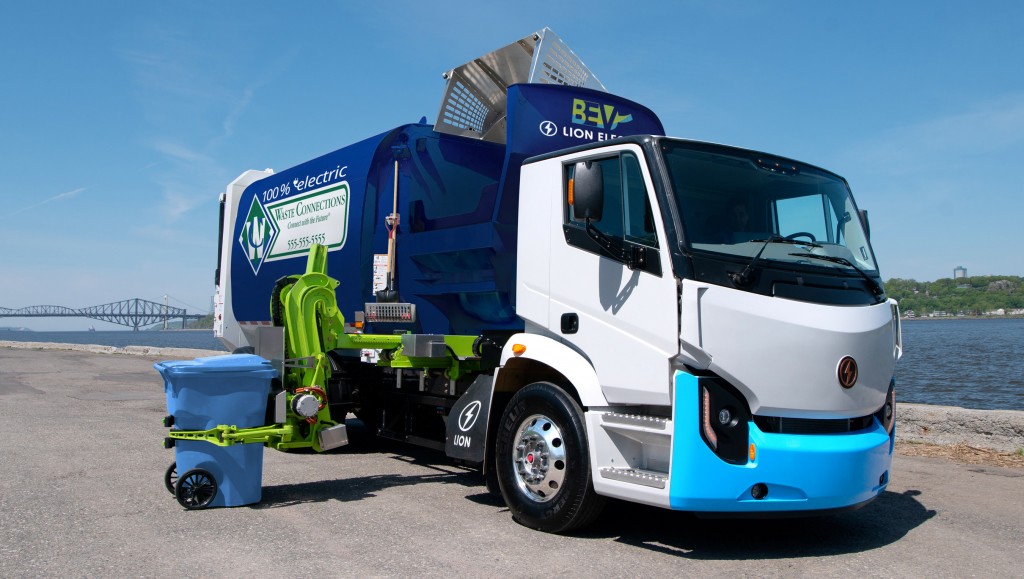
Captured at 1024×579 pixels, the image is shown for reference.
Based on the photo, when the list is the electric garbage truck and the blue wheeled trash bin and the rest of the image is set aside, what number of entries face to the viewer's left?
0

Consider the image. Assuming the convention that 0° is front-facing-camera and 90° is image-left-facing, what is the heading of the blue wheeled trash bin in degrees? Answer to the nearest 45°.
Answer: approximately 270°

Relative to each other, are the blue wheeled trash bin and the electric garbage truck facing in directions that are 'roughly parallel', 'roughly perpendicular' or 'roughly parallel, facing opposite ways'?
roughly perpendicular

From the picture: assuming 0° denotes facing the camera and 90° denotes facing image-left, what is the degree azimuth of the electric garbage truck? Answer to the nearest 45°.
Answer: approximately 315°
